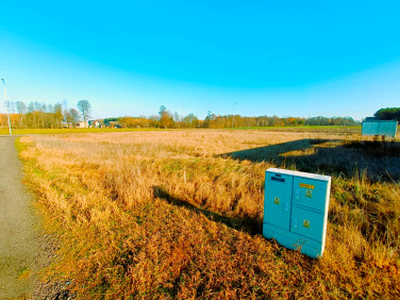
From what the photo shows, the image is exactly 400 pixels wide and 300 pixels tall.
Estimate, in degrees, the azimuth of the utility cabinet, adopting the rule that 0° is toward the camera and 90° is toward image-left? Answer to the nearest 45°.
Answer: approximately 45°

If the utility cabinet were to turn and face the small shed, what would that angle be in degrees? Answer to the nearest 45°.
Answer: approximately 135° to its right
